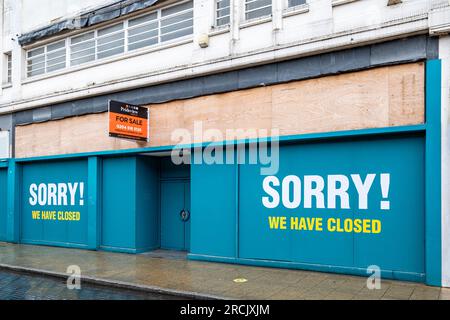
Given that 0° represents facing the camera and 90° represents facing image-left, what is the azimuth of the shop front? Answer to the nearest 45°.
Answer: approximately 45°
